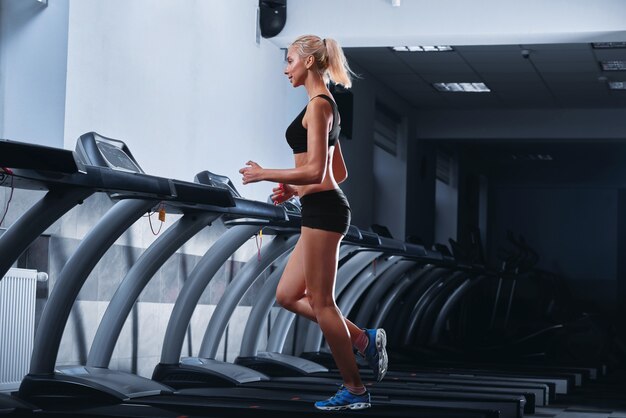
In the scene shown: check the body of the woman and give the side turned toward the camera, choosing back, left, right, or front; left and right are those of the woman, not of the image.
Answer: left

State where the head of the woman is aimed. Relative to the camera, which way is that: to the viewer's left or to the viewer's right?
to the viewer's left

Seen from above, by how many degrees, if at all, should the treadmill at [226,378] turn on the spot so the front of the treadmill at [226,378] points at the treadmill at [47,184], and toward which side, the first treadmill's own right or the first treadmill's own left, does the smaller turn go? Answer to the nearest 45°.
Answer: approximately 90° to the first treadmill's own left

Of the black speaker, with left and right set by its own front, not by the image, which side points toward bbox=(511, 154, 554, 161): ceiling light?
left

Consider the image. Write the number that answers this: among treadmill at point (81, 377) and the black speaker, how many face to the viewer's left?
1

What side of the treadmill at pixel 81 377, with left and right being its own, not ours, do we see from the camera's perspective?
left

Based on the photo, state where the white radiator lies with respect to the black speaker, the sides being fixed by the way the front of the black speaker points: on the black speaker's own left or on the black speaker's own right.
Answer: on the black speaker's own right

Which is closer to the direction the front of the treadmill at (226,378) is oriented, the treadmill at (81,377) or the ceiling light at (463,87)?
the treadmill

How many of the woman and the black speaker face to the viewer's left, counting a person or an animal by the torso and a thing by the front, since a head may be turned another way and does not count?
1

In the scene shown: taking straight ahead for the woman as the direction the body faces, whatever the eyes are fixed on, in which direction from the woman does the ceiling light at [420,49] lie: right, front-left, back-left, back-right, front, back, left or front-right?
right

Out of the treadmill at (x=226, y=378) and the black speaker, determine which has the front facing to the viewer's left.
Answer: the treadmill

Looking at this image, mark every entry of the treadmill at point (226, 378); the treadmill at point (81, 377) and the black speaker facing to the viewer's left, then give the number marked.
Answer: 2

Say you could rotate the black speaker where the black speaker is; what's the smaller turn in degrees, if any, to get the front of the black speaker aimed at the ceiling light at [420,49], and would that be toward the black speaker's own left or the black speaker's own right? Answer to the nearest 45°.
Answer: approximately 90° to the black speaker's own left

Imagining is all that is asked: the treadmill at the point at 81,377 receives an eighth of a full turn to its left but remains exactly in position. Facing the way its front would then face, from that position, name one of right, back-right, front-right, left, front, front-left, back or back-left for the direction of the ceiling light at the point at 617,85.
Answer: back

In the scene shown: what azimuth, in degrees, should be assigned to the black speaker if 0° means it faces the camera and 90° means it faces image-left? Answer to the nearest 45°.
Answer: approximately 315°

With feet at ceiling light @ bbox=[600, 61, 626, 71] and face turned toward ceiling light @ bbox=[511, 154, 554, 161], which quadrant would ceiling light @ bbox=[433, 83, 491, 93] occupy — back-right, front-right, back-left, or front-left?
front-left

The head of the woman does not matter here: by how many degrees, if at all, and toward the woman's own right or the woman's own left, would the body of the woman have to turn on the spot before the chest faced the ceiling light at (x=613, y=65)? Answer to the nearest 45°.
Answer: approximately 135° to the woman's own right

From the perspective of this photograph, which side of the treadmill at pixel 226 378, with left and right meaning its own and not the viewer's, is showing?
left

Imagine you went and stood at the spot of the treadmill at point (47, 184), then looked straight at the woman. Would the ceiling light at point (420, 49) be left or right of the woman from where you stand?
left
